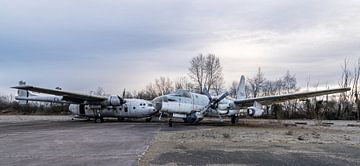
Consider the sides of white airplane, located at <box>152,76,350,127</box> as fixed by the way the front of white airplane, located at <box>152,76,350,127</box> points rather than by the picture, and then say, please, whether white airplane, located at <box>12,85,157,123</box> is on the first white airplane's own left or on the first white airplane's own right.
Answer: on the first white airplane's own right

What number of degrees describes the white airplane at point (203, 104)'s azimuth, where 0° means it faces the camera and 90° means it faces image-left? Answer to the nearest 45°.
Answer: approximately 45°

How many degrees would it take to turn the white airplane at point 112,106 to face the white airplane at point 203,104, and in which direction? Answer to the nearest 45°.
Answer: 0° — it already faces it

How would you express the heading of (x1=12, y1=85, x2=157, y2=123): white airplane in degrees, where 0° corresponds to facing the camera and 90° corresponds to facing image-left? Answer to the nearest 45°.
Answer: approximately 315°
